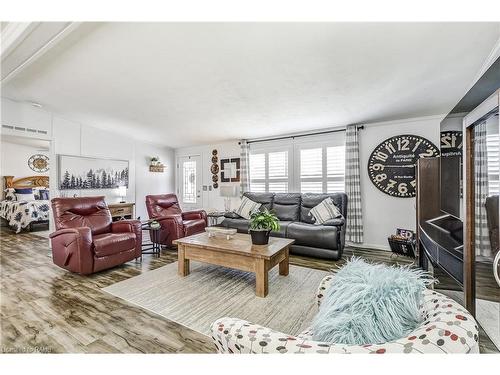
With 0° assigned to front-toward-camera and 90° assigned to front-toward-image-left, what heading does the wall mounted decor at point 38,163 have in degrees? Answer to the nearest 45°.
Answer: approximately 0°

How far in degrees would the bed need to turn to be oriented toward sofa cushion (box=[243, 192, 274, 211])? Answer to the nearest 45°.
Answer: approximately 45° to its left

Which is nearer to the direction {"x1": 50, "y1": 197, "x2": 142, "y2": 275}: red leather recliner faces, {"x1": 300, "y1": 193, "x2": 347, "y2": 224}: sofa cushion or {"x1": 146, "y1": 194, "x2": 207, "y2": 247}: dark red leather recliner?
the sofa cushion

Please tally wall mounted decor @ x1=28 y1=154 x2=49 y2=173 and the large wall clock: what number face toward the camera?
2
